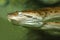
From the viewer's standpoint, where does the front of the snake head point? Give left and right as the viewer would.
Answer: facing to the left of the viewer
